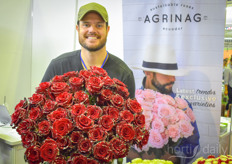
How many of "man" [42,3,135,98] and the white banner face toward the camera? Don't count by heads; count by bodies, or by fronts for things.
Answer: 2

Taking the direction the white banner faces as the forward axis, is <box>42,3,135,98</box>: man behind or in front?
in front

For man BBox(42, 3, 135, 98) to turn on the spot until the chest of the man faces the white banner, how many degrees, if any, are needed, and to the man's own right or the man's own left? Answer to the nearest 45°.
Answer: approximately 135° to the man's own left
